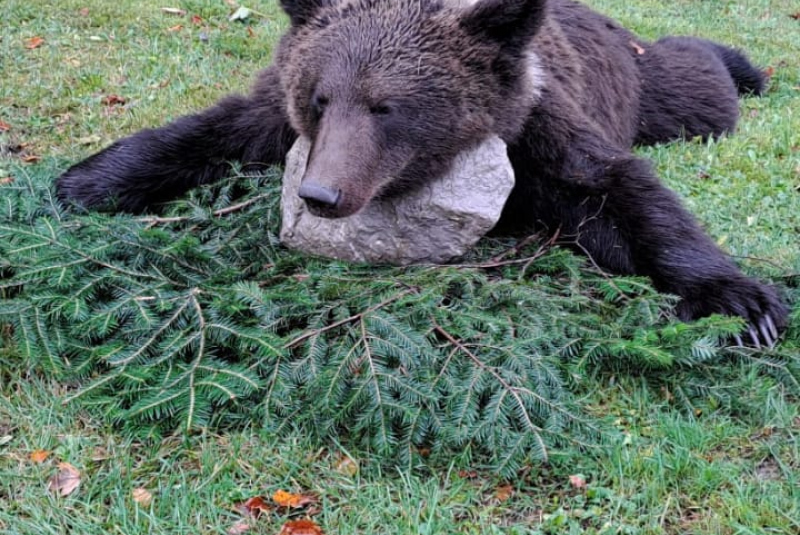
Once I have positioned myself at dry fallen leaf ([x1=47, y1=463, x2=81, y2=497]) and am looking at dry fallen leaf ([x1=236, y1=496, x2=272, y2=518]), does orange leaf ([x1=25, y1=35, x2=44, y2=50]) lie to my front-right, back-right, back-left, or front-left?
back-left

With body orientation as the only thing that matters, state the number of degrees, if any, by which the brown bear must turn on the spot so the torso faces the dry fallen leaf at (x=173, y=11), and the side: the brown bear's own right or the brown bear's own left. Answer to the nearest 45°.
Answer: approximately 90° to the brown bear's own right

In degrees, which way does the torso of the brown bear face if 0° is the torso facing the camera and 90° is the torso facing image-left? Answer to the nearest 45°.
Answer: approximately 45°

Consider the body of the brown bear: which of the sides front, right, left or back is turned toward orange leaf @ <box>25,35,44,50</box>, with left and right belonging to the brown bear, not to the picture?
right

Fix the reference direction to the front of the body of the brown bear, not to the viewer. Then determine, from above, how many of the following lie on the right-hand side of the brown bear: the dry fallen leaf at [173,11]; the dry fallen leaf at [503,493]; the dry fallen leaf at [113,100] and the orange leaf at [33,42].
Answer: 3

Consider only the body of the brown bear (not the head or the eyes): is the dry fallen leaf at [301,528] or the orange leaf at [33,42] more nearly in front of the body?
the dry fallen leaf

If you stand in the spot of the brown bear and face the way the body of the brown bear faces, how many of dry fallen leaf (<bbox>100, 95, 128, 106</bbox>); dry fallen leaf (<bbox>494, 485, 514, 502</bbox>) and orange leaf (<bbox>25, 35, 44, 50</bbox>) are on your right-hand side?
2
